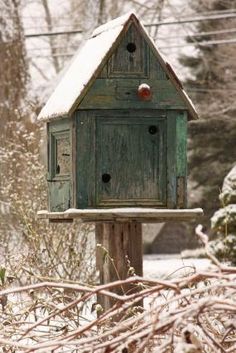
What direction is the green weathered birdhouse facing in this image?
toward the camera

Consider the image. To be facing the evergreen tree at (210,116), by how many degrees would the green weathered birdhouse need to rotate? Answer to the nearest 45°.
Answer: approximately 180°
